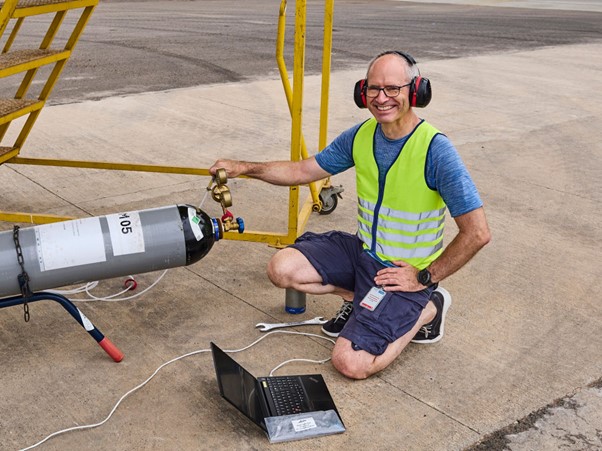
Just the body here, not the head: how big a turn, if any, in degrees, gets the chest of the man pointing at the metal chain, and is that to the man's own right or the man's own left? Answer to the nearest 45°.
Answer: approximately 45° to the man's own right

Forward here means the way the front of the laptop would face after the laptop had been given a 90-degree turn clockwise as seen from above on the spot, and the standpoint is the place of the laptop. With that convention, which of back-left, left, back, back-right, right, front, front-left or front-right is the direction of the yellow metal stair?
back-right

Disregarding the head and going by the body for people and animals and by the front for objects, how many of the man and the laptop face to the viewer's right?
1

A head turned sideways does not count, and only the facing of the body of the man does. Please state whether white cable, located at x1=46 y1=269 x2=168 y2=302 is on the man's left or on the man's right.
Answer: on the man's right

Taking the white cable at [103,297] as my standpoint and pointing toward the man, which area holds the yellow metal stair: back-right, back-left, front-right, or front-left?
back-left

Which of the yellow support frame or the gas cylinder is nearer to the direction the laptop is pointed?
the yellow support frame

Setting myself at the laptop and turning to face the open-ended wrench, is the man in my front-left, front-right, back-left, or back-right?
front-right

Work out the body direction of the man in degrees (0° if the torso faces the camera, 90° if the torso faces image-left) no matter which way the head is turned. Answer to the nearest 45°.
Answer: approximately 45°

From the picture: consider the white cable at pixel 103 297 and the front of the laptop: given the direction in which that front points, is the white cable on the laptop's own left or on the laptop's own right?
on the laptop's own left

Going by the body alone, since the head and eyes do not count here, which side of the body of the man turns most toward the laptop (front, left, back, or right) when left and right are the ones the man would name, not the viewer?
front

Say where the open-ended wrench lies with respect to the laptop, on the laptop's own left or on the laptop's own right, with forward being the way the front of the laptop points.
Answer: on the laptop's own left

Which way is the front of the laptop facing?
to the viewer's right
